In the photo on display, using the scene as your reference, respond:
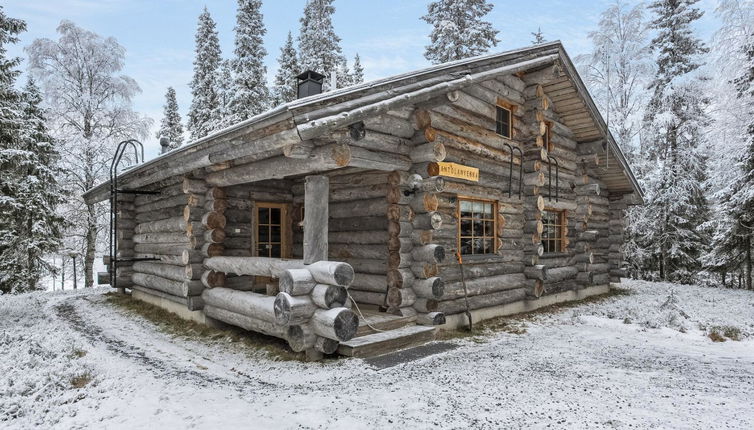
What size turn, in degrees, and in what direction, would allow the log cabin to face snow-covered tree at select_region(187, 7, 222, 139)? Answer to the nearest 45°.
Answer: approximately 180°

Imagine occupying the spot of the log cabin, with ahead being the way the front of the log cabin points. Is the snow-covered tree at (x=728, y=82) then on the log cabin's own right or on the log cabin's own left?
on the log cabin's own left

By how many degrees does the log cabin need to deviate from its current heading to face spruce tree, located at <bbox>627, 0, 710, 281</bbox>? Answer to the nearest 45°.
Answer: approximately 90° to its left

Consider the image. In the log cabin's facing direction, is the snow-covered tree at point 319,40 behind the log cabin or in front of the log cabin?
behind

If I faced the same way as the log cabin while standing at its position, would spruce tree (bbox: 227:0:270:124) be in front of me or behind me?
behind

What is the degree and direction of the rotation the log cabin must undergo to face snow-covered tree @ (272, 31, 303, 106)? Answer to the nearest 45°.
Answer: approximately 135° to its left

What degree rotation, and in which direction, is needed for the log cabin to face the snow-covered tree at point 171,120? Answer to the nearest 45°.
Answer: approximately 180°

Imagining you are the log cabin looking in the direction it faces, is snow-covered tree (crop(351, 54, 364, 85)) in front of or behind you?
behind

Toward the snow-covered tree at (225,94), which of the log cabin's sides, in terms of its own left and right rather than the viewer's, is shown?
back

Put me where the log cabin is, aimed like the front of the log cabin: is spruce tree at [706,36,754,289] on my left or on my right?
on my left

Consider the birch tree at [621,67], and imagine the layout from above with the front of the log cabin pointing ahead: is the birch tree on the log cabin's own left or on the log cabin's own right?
on the log cabin's own left
